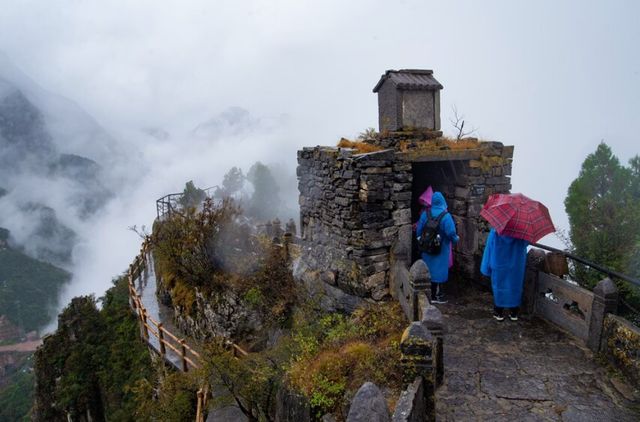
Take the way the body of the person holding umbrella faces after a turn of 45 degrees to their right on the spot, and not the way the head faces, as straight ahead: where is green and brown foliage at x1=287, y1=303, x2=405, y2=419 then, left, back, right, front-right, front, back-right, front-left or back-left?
back

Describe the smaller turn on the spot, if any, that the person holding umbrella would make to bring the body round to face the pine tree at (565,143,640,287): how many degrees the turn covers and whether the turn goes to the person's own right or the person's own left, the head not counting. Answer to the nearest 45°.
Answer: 0° — they already face it

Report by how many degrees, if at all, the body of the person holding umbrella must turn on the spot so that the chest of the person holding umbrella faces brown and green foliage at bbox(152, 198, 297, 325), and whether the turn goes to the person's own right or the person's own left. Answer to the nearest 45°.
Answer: approximately 90° to the person's own left

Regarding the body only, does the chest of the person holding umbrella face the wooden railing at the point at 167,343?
no

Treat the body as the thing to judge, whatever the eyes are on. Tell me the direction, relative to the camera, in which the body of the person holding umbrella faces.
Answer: away from the camera

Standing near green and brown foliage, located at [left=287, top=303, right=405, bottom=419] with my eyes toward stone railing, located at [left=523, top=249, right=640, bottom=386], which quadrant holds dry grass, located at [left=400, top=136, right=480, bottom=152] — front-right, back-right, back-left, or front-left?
front-left

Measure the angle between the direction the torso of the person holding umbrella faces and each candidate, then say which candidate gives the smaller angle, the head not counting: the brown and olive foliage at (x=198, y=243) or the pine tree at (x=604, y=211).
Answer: the pine tree

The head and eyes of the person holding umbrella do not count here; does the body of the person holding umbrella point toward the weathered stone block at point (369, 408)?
no

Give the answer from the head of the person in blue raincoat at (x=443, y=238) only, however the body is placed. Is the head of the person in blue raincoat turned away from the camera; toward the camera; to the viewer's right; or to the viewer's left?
away from the camera

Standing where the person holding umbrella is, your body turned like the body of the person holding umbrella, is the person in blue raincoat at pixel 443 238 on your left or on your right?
on your left
